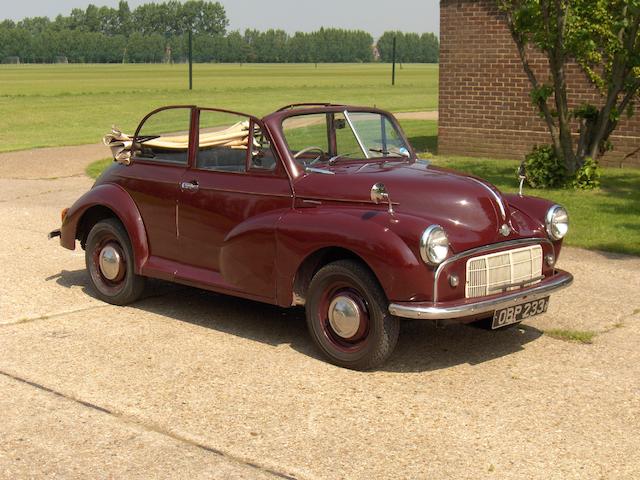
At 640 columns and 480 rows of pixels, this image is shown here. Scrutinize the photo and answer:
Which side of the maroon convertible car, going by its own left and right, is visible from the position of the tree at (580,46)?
left

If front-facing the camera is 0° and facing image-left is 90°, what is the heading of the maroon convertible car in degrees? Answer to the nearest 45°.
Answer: approximately 315°
